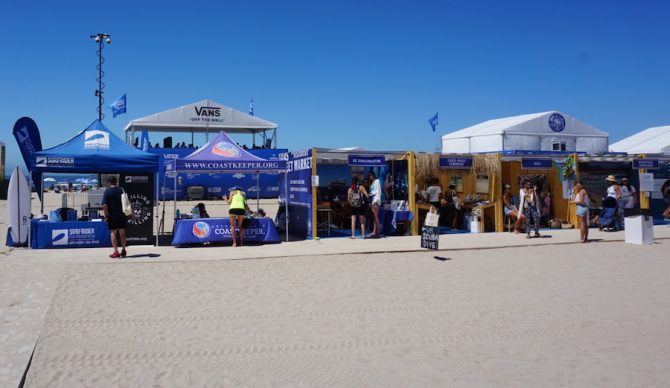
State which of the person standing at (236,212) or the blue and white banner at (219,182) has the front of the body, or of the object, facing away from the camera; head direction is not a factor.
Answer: the person standing

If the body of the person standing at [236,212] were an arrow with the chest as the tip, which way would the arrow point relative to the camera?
away from the camera

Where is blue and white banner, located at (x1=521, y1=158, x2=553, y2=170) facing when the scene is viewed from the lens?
facing the viewer

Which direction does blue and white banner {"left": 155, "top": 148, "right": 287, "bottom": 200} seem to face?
toward the camera

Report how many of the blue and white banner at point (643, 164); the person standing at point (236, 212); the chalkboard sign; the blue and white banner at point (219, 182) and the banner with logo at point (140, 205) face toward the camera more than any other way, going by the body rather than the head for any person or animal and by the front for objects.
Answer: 4

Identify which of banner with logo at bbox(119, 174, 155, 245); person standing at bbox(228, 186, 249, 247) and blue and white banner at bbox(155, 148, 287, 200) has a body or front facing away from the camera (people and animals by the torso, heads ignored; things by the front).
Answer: the person standing

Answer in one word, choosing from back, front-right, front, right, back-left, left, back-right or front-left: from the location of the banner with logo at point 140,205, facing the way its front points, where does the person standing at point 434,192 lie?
left

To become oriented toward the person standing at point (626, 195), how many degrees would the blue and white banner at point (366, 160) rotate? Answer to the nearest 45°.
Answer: approximately 90° to its left

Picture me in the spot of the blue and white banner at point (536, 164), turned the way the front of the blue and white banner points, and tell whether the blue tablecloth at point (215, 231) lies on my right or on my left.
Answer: on my right

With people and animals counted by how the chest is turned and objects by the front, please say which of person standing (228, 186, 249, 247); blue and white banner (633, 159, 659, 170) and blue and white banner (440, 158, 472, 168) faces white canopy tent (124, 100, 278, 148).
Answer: the person standing

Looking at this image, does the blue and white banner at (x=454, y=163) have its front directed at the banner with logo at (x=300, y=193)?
no

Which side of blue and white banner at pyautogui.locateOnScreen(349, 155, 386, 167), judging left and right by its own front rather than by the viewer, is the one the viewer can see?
front

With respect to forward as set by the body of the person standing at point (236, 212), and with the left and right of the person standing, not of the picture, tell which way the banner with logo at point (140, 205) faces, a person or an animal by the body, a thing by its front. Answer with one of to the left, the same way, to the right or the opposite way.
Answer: the opposite way

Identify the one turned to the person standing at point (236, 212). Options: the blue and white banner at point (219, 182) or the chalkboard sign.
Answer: the blue and white banner

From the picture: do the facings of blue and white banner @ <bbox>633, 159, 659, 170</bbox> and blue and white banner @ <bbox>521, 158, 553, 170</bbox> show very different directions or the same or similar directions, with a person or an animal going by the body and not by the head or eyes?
same or similar directions

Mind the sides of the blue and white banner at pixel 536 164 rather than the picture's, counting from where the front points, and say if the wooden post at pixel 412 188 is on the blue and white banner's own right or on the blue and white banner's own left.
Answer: on the blue and white banner's own right

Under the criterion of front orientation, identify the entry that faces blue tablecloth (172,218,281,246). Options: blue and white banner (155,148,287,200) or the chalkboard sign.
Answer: the blue and white banner

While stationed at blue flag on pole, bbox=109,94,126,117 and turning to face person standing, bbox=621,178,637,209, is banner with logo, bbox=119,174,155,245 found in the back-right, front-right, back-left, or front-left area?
front-right

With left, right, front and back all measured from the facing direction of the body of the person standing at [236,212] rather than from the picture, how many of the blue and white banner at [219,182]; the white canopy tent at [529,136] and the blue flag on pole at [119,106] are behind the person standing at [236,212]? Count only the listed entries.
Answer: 0

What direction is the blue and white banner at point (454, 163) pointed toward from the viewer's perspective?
toward the camera
